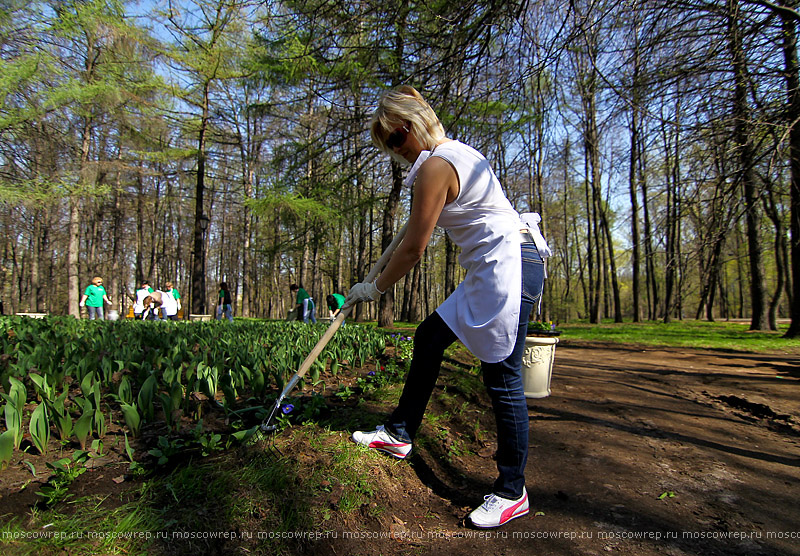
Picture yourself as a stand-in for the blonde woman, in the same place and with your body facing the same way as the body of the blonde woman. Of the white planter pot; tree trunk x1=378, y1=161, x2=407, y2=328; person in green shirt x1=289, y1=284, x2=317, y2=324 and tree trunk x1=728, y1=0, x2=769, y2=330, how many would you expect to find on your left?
0

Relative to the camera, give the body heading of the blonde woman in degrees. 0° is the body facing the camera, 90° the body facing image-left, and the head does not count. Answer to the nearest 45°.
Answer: approximately 90°

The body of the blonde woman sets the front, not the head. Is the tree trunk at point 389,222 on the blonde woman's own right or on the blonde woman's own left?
on the blonde woman's own right

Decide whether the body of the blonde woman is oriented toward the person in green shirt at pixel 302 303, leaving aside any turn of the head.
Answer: no

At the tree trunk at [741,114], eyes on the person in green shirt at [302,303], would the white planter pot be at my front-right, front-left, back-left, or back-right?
front-left

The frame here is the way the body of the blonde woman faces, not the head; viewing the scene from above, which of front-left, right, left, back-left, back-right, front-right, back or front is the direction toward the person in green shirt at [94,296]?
front-right

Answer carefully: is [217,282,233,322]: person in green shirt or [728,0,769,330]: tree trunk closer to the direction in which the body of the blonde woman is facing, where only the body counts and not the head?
the person in green shirt

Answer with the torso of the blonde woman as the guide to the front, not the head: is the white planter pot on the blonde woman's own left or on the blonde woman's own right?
on the blonde woman's own right

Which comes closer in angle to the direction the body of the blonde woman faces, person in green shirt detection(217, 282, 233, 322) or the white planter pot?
the person in green shirt

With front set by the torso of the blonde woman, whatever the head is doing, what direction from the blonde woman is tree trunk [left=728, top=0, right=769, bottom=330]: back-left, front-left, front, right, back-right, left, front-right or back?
back-right

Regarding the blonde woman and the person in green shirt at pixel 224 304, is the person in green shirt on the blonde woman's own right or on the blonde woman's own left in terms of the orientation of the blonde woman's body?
on the blonde woman's own right
